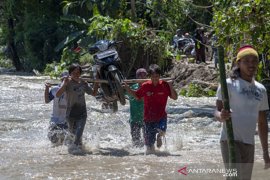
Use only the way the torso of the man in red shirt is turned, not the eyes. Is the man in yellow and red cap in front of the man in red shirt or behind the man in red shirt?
in front

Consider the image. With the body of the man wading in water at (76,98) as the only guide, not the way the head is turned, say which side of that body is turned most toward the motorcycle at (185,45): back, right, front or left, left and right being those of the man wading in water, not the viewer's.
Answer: back

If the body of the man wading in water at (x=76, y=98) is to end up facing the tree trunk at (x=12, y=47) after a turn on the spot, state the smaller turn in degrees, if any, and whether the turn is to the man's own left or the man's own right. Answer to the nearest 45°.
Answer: approximately 180°

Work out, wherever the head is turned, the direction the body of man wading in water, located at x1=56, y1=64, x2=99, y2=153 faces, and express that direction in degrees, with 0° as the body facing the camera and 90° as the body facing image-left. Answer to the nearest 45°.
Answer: approximately 0°

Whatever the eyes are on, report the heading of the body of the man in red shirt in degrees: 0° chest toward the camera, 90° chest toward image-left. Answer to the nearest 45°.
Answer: approximately 0°

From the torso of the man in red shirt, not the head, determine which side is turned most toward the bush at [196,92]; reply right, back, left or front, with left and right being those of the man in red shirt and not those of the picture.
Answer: back

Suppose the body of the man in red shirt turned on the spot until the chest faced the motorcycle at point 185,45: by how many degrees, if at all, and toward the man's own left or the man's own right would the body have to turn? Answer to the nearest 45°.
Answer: approximately 180°

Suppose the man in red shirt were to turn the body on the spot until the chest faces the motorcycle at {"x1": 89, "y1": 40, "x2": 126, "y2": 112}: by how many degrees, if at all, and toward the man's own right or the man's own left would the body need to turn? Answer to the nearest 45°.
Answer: approximately 135° to the man's own right

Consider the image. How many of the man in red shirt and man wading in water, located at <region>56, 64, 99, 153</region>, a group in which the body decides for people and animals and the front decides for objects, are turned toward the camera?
2

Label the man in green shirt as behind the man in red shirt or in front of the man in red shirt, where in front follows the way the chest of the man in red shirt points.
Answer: behind
